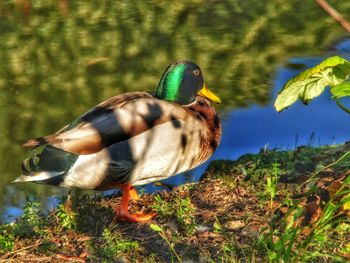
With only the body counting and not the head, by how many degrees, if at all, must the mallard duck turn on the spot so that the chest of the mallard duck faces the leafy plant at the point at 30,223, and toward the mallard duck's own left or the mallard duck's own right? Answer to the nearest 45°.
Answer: approximately 135° to the mallard duck's own right

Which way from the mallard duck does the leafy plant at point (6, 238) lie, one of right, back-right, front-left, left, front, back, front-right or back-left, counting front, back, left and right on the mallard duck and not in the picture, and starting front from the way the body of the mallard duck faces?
back-right

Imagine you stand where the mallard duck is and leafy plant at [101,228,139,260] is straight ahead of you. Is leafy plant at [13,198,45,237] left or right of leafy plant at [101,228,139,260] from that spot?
right

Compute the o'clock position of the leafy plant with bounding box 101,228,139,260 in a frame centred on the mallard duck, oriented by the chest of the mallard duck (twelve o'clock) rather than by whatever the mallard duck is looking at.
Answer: The leafy plant is roughly at 3 o'clock from the mallard duck.

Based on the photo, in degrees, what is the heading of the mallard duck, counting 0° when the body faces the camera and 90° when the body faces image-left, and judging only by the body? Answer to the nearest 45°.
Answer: approximately 270°

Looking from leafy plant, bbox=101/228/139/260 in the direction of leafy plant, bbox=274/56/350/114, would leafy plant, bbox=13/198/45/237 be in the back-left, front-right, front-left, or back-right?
back-left

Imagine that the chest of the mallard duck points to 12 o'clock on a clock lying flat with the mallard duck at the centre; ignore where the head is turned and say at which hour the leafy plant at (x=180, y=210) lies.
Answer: The leafy plant is roughly at 2 o'clock from the mallard duck.
